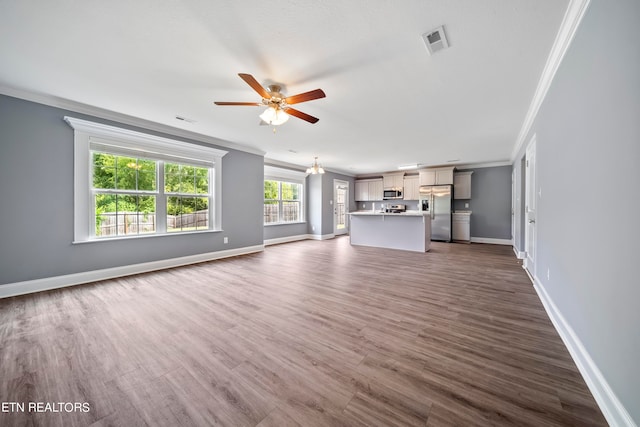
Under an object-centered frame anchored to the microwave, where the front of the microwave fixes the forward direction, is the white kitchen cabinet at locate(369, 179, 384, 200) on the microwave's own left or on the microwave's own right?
on the microwave's own right

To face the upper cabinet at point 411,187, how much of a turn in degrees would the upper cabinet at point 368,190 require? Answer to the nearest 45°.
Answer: approximately 45° to its left

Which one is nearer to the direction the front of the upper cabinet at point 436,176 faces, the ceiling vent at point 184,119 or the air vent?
the air vent

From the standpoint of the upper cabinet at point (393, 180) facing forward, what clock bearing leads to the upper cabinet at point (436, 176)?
the upper cabinet at point (436, 176) is roughly at 10 o'clock from the upper cabinet at point (393, 180).

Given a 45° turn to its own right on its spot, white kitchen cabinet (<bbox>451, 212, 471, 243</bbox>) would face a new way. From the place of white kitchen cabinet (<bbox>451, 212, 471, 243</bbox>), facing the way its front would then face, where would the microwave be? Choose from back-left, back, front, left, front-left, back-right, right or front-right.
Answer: front-right

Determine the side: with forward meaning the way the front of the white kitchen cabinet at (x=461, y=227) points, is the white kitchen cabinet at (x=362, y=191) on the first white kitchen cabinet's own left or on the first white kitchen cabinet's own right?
on the first white kitchen cabinet's own right

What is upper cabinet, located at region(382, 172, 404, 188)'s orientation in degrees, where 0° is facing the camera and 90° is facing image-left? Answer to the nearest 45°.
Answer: approximately 0°
